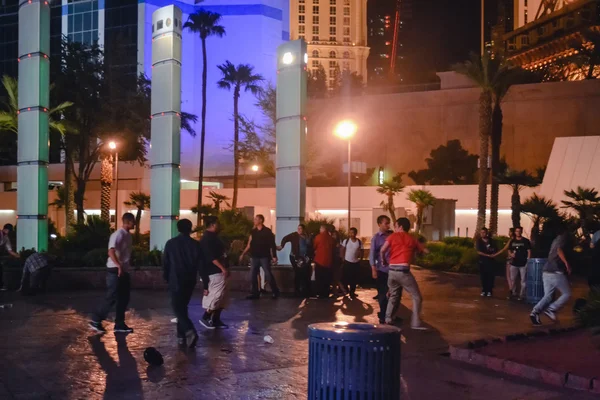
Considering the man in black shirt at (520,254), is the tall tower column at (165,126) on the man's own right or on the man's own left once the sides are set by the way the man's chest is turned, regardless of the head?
on the man's own right

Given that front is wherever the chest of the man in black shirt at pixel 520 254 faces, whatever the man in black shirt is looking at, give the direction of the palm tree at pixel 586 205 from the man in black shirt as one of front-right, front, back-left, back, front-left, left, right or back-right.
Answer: back

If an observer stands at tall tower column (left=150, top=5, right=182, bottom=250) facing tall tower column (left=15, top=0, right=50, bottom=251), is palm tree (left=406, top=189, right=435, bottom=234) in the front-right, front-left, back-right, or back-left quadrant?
back-right
